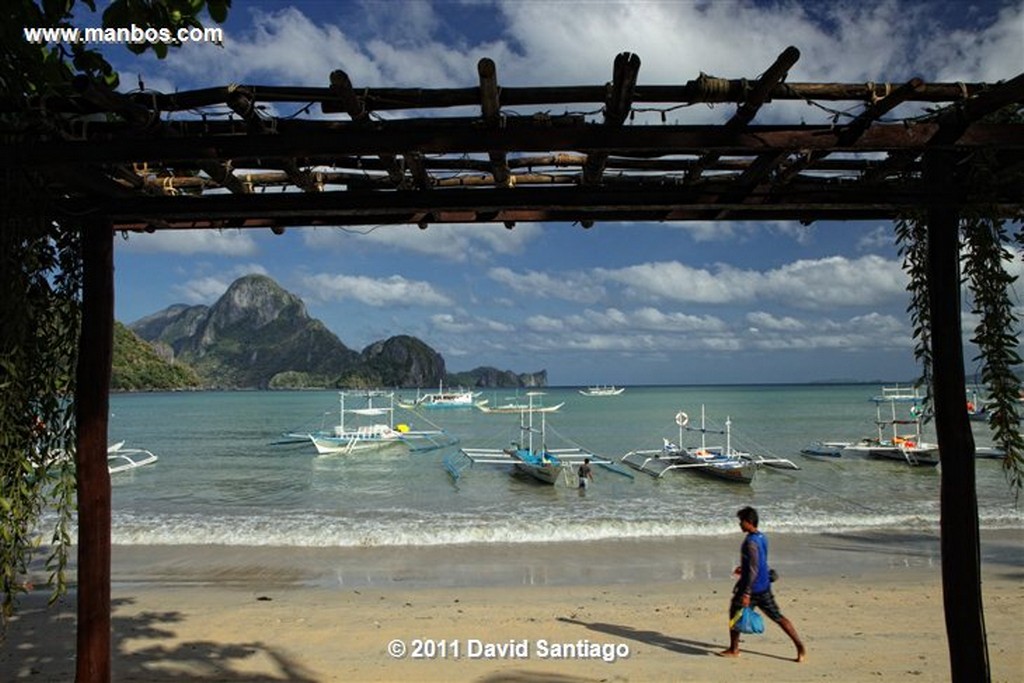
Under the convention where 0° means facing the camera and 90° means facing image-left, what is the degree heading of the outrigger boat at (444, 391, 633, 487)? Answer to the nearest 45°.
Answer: approximately 315°

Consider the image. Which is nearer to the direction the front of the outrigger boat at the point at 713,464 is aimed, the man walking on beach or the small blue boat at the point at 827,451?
the man walking on beach

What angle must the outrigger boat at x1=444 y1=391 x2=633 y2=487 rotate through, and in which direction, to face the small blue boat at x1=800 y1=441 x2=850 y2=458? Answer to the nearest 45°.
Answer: approximately 90° to its left
